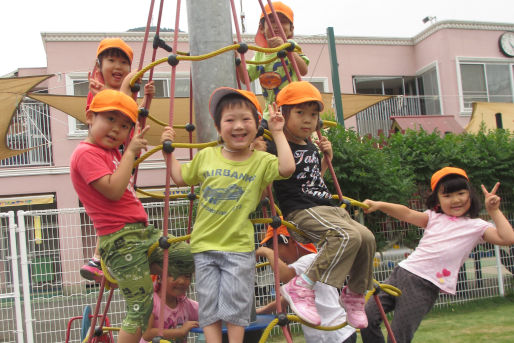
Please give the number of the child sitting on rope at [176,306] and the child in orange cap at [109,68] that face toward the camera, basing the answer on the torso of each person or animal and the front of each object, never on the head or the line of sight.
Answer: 2

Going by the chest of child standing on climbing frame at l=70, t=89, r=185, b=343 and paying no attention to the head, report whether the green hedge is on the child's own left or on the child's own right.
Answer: on the child's own left

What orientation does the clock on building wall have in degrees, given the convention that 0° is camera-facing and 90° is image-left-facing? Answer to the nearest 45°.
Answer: approximately 0°
